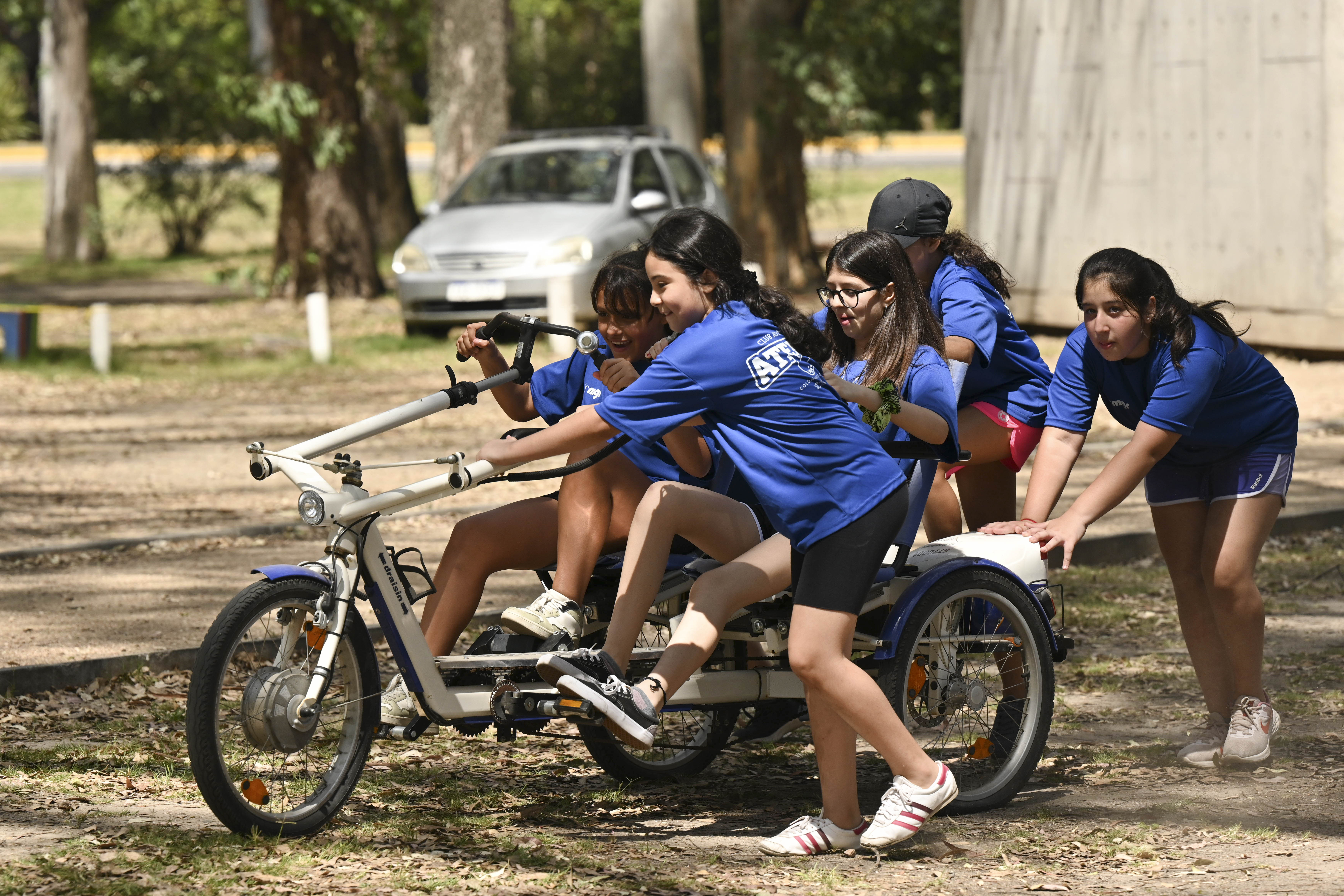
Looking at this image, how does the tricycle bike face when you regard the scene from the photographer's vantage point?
facing the viewer and to the left of the viewer

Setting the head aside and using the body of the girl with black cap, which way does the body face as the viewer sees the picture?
to the viewer's left

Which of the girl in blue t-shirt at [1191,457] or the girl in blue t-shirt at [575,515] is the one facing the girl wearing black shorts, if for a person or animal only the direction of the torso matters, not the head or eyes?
the girl in blue t-shirt at [1191,457]

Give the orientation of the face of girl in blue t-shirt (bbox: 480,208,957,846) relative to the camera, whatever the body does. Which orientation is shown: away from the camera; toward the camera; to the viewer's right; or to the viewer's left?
to the viewer's left

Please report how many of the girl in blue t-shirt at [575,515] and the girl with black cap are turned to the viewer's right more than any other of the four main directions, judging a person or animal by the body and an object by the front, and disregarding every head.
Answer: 0

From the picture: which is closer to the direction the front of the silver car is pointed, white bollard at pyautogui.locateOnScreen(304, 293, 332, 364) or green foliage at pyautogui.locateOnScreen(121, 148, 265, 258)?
the white bollard

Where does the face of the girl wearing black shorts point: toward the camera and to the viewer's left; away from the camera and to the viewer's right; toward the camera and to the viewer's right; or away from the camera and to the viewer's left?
toward the camera and to the viewer's left

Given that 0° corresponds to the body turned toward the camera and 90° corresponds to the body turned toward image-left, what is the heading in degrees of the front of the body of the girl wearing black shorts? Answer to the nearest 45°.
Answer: approximately 45°
